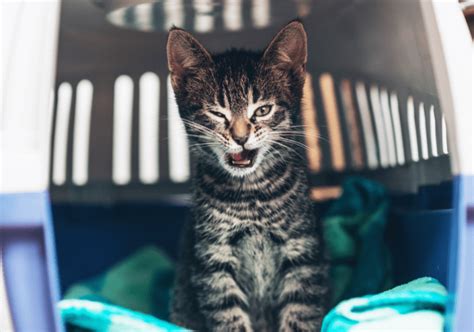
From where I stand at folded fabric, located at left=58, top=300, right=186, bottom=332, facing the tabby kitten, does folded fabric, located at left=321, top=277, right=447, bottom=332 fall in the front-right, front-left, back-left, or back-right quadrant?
front-right

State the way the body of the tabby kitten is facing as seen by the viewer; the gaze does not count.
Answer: toward the camera

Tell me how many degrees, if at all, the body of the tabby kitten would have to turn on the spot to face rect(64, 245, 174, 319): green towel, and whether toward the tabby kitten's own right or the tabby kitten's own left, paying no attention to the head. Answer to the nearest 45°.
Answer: approximately 135° to the tabby kitten's own right

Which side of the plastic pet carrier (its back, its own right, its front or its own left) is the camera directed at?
front
